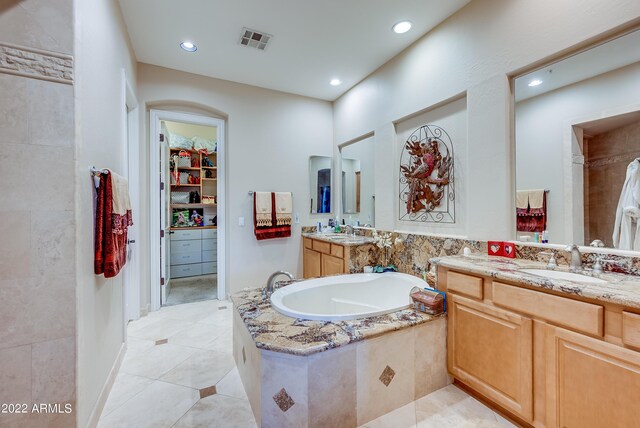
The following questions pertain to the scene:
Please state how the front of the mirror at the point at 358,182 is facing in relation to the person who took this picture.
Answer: facing the viewer and to the left of the viewer

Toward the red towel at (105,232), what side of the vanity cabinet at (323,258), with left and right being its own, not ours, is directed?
front

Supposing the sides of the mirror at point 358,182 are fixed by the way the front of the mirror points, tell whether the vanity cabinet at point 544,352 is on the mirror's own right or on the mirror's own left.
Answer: on the mirror's own left

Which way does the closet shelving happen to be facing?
toward the camera

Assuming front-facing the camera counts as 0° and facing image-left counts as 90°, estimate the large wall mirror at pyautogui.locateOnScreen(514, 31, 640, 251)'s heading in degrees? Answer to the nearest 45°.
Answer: approximately 45°

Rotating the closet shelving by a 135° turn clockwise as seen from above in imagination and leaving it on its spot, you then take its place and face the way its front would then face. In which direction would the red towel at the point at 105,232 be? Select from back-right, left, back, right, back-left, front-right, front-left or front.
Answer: back-left

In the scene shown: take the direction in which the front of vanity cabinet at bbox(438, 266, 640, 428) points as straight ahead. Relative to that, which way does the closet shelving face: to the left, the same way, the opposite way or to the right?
to the left

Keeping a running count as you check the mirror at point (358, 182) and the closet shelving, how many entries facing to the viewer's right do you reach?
0

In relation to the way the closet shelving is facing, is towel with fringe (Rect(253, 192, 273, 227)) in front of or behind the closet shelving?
in front

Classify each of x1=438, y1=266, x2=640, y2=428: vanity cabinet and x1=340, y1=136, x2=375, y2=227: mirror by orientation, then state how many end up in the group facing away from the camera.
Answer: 0

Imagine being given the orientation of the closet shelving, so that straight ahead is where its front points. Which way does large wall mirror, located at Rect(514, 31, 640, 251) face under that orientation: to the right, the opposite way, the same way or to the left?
to the right

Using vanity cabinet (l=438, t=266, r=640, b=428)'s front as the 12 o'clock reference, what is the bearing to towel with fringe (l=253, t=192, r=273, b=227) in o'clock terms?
The towel with fringe is roughly at 2 o'clock from the vanity cabinet.

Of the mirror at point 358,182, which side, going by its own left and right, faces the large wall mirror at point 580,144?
left

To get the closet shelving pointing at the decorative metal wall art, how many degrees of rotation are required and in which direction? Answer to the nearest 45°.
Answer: approximately 45° to its left

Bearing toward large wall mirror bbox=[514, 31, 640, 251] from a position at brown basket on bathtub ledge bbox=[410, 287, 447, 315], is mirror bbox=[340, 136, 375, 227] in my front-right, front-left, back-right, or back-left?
back-left
